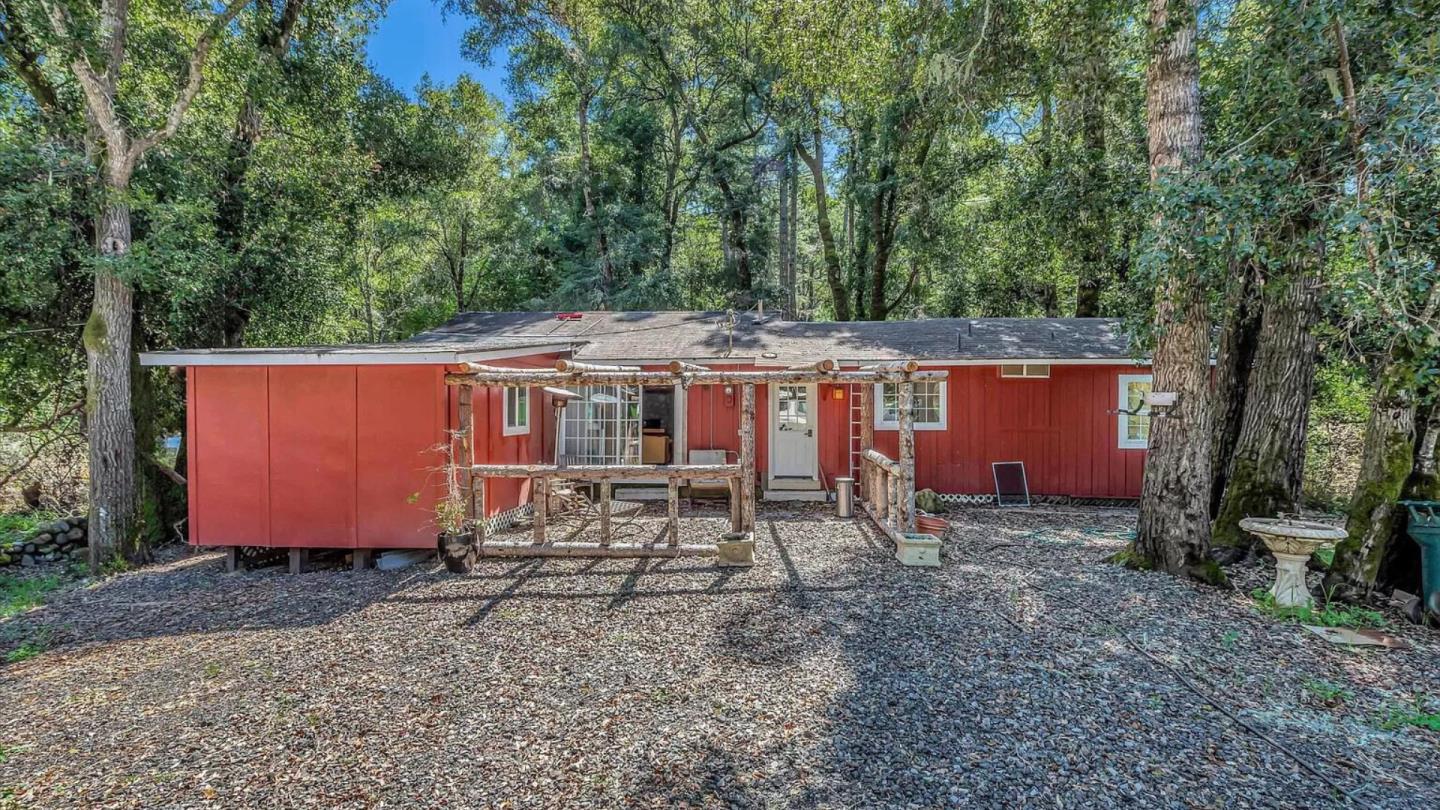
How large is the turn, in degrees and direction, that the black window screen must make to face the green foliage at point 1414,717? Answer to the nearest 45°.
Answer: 0° — it already faces it

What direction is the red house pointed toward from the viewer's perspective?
toward the camera

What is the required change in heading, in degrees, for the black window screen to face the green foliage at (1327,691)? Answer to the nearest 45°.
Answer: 0° — it already faces it

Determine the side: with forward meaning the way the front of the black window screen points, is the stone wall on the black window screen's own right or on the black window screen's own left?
on the black window screen's own right

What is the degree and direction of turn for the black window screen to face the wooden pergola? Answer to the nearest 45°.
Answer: approximately 45° to its right

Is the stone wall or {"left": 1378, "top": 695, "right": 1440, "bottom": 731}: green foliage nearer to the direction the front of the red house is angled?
the green foliage

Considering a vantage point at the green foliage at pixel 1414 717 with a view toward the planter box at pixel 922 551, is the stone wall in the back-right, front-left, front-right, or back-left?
front-left

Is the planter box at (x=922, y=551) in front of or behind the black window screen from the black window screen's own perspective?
in front
